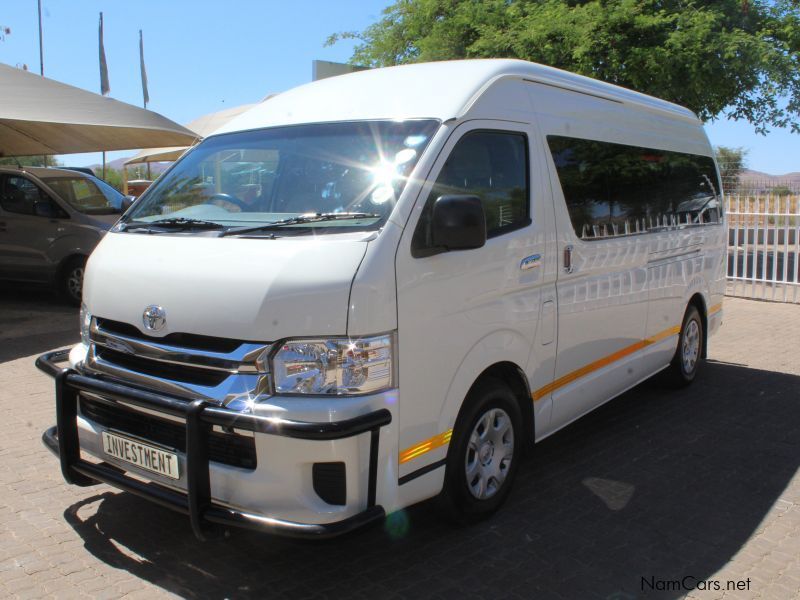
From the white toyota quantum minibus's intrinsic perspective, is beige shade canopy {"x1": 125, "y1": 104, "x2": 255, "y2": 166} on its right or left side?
on its right

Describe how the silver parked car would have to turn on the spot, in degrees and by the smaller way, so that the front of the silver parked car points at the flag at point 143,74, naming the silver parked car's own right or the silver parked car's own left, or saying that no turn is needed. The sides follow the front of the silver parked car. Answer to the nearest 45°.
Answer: approximately 135° to the silver parked car's own left

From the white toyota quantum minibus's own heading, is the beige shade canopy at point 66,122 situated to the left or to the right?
on its right

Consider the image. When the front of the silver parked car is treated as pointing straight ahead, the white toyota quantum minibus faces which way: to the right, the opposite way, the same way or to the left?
to the right

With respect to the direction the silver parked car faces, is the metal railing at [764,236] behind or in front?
in front

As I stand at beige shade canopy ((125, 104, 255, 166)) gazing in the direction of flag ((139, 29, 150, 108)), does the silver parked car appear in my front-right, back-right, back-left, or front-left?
back-left

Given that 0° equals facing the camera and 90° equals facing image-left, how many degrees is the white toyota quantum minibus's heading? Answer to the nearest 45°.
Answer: approximately 45°
